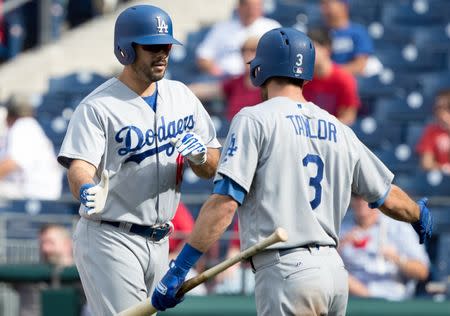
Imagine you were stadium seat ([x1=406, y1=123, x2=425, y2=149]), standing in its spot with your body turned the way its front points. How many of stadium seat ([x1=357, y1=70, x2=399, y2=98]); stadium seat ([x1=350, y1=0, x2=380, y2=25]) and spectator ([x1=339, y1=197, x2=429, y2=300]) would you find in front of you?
1

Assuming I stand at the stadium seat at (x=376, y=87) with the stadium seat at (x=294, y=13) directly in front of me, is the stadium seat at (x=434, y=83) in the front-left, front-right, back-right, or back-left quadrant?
back-right

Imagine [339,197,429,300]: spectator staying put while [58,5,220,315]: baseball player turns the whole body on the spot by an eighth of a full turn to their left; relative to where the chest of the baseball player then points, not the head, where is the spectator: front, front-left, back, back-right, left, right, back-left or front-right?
front-left

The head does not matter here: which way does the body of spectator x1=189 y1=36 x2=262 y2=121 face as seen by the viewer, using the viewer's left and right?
facing the viewer and to the left of the viewer

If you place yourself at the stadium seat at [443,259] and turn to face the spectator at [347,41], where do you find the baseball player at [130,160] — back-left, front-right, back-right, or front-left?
back-left

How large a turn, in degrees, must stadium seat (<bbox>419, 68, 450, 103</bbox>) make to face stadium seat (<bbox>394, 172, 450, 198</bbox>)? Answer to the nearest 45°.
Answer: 0° — it already faces it

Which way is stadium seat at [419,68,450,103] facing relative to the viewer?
toward the camera

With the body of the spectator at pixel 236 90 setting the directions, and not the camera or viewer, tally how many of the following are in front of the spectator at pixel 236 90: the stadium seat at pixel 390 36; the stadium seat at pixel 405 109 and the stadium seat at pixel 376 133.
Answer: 0

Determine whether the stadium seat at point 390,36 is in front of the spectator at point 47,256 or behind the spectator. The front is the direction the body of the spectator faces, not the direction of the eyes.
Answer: behind

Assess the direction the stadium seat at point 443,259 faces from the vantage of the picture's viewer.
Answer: facing the viewer

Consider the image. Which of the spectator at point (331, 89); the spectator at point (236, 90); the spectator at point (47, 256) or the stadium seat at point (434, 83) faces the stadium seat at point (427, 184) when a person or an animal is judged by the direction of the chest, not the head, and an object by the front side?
the stadium seat at point (434, 83)

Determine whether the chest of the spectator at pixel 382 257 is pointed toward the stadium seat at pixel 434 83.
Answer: no

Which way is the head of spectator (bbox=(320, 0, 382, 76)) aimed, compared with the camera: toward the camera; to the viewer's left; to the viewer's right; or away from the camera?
toward the camera

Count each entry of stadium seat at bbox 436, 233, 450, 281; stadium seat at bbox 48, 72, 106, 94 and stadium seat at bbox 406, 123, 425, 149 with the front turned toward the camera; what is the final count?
3

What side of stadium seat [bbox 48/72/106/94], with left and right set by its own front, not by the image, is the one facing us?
front

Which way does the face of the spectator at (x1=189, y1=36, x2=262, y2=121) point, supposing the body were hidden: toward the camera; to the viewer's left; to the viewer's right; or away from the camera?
toward the camera

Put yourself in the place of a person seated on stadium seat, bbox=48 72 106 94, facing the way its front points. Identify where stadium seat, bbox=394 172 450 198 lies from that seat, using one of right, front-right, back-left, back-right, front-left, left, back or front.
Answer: front-left

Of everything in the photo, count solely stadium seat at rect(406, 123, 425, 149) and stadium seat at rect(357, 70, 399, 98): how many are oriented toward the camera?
2

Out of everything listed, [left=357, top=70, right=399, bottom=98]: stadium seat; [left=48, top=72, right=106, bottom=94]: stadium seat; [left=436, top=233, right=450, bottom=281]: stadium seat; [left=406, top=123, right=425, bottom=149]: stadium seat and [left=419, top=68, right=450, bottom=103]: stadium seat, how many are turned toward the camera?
5
